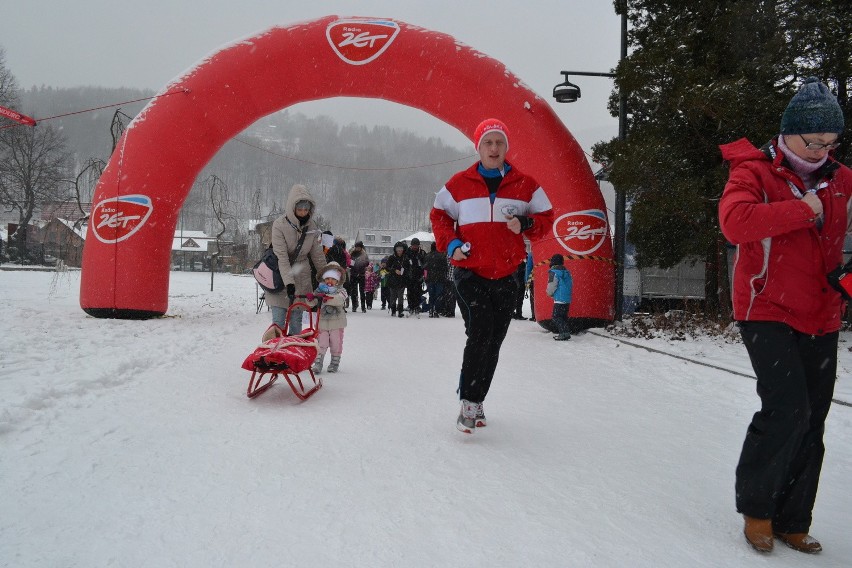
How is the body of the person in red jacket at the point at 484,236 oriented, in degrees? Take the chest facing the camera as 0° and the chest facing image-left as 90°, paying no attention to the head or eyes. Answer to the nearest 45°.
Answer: approximately 0°

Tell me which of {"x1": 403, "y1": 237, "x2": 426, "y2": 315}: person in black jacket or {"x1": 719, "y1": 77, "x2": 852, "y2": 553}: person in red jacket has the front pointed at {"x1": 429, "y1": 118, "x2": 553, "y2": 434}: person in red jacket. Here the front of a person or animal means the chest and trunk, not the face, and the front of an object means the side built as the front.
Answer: the person in black jacket

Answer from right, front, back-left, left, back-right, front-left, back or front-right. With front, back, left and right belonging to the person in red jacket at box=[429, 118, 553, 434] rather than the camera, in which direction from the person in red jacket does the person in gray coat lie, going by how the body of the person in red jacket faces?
back-right

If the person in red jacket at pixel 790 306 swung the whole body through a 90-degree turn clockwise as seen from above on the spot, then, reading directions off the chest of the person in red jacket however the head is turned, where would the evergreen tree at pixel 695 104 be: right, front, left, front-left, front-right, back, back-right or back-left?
back-right

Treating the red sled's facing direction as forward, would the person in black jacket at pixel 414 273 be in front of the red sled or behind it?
behind

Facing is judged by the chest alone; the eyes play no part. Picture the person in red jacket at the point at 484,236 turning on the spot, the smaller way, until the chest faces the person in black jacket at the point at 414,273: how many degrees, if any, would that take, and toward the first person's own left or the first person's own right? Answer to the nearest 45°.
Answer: approximately 180°

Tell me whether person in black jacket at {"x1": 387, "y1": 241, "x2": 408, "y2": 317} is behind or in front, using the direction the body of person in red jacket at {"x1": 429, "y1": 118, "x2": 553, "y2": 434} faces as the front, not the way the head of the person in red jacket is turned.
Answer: behind

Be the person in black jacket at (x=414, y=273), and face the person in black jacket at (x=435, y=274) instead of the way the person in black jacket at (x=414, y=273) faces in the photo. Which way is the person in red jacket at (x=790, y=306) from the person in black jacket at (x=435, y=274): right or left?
right

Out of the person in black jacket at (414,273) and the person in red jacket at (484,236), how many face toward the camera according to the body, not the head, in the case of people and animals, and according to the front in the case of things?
2

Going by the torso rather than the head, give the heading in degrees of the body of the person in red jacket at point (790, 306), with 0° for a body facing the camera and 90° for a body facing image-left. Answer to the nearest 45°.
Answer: approximately 315°

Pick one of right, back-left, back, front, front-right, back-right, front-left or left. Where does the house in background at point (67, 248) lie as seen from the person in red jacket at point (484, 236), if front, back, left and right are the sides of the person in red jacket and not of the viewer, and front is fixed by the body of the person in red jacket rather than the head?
back-right
